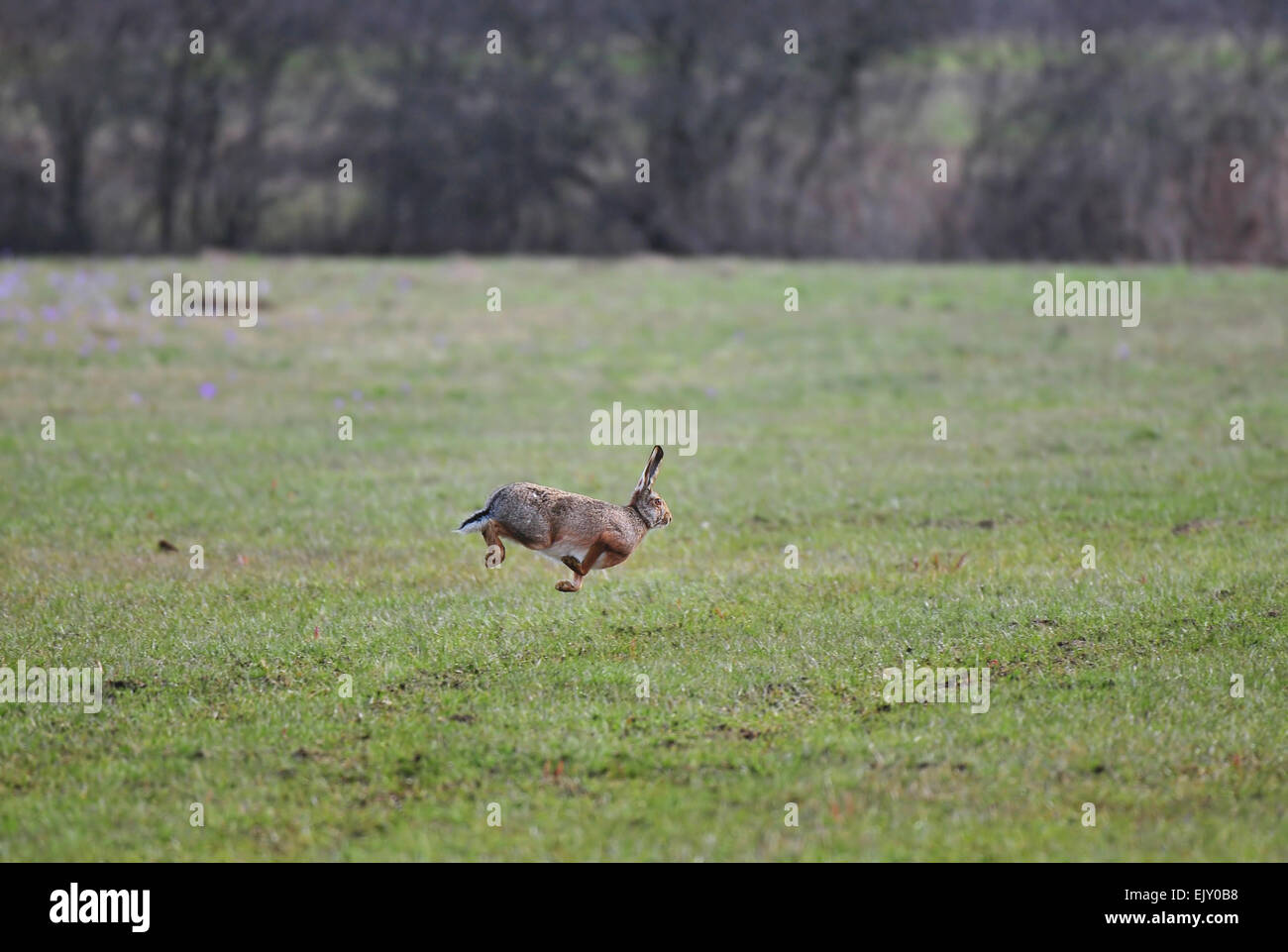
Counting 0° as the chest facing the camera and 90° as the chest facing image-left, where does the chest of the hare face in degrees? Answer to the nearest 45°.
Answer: approximately 270°
